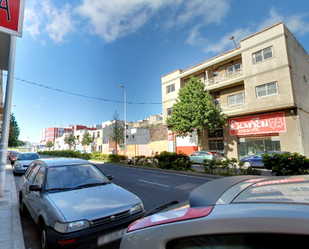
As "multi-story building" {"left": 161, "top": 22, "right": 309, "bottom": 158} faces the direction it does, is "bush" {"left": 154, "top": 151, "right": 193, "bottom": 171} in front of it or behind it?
in front

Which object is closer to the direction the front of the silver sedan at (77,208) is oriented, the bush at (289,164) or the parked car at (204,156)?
the bush

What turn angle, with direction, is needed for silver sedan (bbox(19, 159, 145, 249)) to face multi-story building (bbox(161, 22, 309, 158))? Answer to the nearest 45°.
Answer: approximately 90° to its left

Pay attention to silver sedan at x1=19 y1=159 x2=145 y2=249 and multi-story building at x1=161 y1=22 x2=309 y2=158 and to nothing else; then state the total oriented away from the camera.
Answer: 0

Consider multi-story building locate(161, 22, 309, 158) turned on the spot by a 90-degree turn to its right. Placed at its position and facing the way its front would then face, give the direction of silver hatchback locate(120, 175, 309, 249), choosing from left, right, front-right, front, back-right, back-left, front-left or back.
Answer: back-left

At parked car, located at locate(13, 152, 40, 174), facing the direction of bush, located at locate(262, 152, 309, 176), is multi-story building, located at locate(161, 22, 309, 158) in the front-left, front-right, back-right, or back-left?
front-left

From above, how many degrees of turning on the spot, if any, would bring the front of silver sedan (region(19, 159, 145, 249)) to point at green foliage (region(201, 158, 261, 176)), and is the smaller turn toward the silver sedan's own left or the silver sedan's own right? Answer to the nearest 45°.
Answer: approximately 90° to the silver sedan's own left

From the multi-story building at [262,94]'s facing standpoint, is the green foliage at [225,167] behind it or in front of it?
in front

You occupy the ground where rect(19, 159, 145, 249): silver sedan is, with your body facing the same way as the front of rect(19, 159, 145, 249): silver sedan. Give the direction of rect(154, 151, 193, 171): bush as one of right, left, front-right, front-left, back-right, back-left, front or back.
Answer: left

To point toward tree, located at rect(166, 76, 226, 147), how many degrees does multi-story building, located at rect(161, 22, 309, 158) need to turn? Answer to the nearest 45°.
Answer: approximately 45° to its right

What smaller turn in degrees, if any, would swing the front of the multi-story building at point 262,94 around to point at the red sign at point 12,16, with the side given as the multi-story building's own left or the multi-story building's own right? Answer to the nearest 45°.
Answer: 0° — it already faces it

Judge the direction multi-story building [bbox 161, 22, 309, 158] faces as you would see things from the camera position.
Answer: facing the viewer and to the left of the viewer

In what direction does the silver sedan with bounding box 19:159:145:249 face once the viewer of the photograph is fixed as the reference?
facing the viewer and to the right of the viewer
